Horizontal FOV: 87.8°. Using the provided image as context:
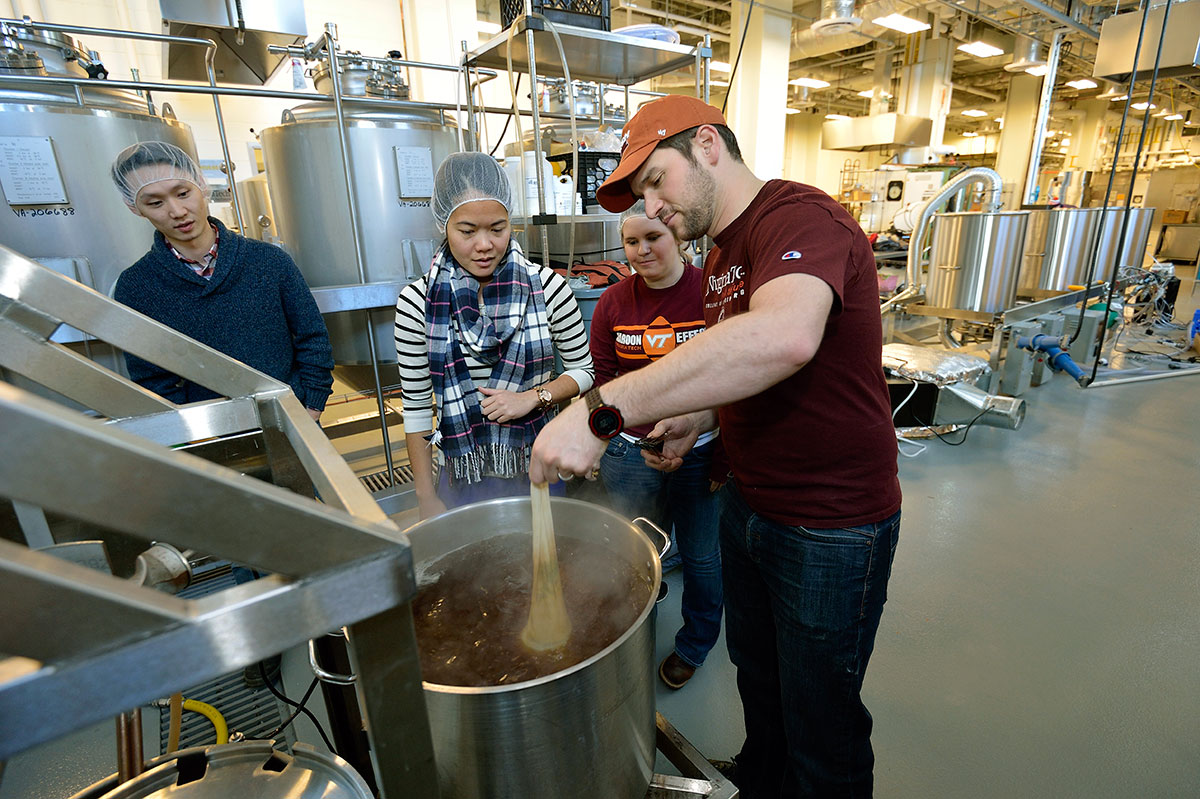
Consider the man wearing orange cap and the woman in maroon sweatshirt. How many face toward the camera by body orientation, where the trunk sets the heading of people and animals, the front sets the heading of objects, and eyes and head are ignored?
1

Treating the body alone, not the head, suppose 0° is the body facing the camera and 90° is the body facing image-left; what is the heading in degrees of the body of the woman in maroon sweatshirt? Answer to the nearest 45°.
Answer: approximately 0°

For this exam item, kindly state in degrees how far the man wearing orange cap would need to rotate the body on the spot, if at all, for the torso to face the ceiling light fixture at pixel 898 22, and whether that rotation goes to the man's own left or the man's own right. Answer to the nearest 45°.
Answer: approximately 90° to the man's own right

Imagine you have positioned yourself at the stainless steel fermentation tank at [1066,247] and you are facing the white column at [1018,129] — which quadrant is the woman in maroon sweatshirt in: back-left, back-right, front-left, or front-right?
back-left

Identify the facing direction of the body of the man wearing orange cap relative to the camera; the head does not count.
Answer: to the viewer's left

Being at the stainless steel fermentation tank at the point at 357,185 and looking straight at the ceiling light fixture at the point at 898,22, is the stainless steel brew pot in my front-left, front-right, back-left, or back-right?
back-right

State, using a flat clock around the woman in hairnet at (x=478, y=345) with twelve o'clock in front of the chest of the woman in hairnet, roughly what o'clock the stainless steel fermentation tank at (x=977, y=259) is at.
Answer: The stainless steel fermentation tank is roughly at 8 o'clock from the woman in hairnet.

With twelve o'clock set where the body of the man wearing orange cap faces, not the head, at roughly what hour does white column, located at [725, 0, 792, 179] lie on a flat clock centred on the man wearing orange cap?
The white column is roughly at 3 o'clock from the man wearing orange cap.

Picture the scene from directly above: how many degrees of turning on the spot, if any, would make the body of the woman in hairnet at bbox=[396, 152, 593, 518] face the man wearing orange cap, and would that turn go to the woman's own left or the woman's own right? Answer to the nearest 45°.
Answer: approximately 45° to the woman's own left

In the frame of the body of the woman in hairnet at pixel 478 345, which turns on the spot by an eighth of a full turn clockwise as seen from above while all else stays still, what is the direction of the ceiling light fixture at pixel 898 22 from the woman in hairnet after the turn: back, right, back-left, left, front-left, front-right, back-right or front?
back

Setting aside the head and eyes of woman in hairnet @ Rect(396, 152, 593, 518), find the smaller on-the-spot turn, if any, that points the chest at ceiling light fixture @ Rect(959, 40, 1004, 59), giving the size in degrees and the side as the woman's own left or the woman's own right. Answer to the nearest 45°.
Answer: approximately 135° to the woman's own left
